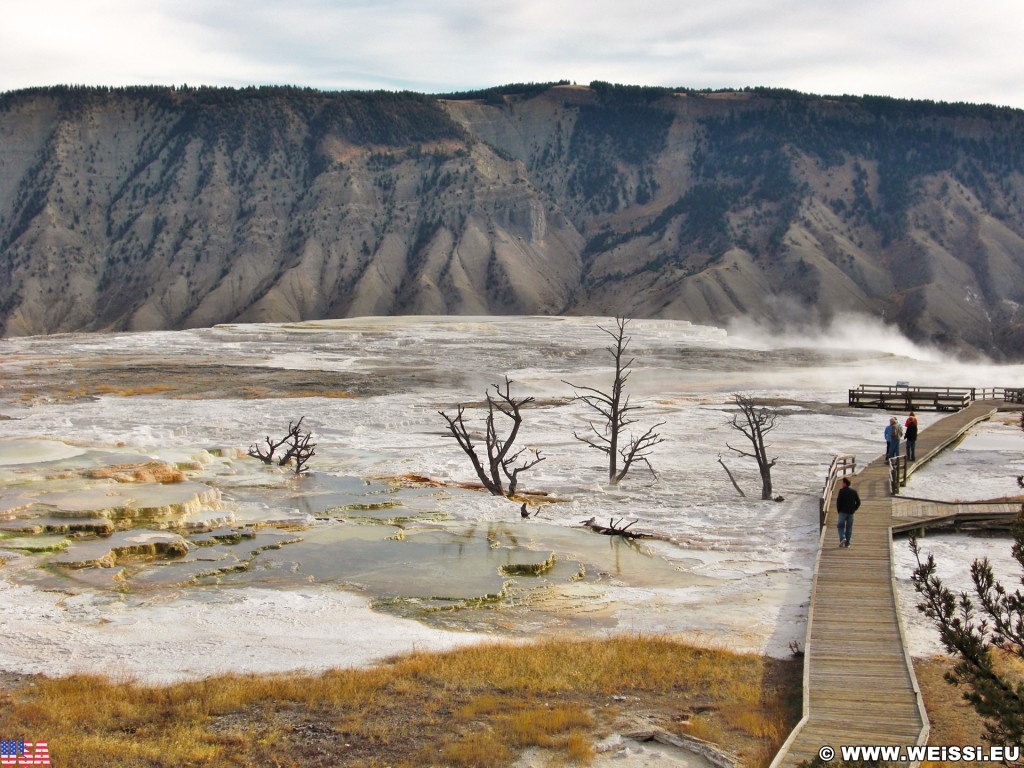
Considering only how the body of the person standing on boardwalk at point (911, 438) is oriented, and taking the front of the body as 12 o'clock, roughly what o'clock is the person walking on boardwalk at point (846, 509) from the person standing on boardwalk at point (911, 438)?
the person walking on boardwalk at point (846, 509) is roughly at 6 o'clock from the person standing on boardwalk at point (911, 438).

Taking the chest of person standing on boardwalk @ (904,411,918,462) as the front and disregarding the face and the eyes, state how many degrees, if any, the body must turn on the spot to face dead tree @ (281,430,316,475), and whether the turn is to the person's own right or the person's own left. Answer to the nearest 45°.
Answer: approximately 90° to the person's own left

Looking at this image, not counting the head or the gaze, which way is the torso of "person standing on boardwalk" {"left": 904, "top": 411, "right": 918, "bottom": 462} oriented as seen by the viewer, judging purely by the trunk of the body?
away from the camera

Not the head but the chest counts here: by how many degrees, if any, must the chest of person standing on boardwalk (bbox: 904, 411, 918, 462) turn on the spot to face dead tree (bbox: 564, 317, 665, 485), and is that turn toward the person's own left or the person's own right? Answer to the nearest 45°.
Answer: approximately 90° to the person's own left

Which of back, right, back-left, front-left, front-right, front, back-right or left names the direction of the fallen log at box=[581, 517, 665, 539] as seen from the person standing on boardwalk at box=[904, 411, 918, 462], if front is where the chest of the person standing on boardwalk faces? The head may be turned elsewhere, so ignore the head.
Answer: back-left

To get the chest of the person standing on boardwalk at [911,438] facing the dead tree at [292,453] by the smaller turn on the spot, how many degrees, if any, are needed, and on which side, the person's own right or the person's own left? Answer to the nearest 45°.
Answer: approximately 90° to the person's own left
